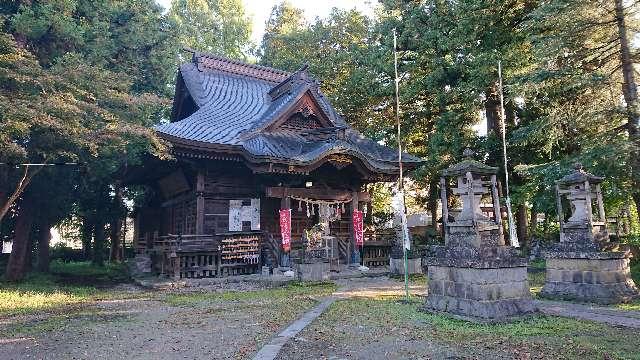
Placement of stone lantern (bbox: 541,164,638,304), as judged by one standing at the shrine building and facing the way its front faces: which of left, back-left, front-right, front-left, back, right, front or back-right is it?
front

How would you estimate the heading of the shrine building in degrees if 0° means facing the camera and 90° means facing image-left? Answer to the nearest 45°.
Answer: approximately 315°

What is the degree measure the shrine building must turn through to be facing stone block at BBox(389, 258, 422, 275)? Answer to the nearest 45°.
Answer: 0° — it already faces it

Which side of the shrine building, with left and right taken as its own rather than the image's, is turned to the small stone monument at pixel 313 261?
front

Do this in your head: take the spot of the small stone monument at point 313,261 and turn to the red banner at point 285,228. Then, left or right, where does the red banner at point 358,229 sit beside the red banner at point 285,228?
right

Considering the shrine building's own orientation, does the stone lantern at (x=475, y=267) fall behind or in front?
in front

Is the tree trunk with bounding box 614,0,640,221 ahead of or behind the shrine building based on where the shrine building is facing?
ahead
